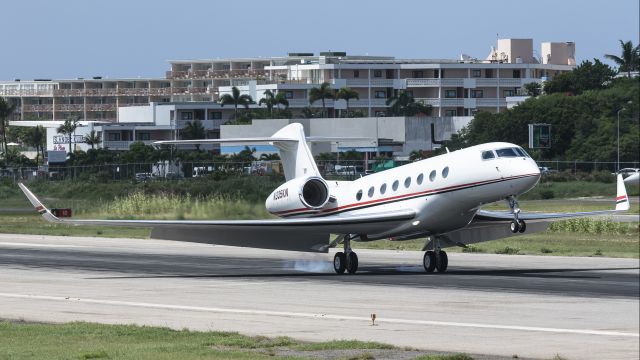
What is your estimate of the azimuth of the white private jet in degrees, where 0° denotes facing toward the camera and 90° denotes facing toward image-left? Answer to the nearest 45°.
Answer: approximately 315°
